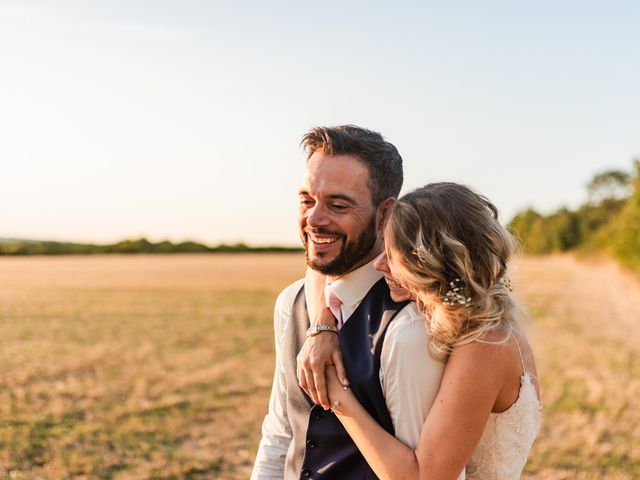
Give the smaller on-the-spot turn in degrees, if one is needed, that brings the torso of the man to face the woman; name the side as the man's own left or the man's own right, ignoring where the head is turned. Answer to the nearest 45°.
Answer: approximately 90° to the man's own left

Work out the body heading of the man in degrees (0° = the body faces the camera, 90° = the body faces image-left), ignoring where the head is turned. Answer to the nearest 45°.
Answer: approximately 45°
